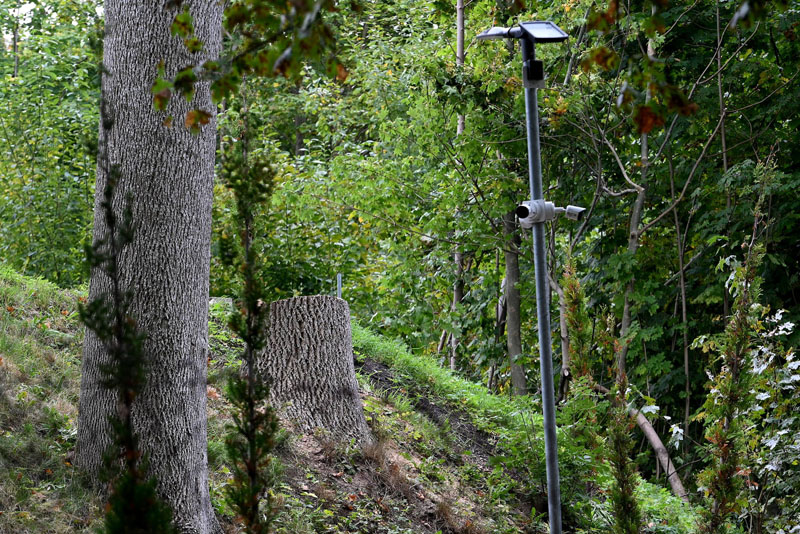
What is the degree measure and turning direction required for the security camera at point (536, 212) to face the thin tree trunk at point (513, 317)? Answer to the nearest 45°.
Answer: approximately 135° to its right

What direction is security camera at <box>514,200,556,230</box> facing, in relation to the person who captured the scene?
facing the viewer and to the left of the viewer

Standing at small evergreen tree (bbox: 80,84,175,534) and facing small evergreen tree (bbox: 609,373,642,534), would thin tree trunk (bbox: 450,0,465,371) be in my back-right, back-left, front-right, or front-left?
front-left

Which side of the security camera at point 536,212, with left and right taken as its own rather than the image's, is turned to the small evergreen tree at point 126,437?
front

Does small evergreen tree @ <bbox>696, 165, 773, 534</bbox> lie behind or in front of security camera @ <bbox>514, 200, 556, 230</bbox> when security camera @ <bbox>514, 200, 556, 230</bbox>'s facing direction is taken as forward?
behind

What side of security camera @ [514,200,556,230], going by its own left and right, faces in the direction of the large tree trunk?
front

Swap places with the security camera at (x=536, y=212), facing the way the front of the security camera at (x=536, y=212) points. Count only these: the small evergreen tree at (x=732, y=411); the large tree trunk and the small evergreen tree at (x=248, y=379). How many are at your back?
1

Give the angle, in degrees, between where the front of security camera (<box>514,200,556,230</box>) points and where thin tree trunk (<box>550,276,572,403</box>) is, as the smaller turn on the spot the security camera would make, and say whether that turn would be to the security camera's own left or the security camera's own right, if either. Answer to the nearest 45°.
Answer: approximately 135° to the security camera's own right

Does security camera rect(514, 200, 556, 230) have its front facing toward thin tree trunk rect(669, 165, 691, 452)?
no

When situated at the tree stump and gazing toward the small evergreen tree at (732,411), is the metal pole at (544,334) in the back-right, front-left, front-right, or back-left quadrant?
front-right

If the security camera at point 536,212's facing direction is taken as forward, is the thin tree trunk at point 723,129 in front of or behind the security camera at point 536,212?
behind

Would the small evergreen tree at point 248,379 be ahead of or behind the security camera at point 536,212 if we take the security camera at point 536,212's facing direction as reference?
ahead

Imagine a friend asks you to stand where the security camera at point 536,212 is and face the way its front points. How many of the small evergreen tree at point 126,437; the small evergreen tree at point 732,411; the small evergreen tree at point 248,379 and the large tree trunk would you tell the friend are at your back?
1

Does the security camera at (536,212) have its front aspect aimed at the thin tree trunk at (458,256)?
no

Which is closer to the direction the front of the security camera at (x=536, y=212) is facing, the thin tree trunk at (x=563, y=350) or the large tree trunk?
the large tree trunk

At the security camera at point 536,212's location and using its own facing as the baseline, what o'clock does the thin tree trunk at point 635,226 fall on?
The thin tree trunk is roughly at 5 o'clock from the security camera.
